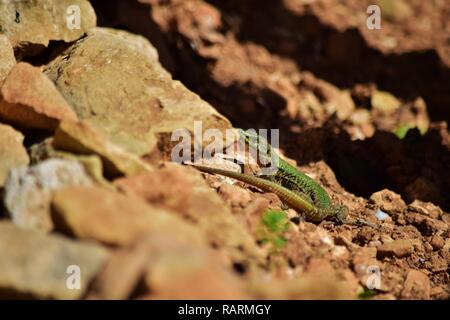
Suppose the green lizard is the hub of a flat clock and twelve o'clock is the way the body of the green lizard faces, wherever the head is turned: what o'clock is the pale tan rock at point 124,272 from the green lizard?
The pale tan rock is roughly at 10 o'clock from the green lizard.

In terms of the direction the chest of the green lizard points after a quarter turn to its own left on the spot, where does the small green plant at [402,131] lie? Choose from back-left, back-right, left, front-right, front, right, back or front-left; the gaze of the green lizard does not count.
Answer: back-left

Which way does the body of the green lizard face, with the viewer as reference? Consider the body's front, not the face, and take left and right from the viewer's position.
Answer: facing to the left of the viewer

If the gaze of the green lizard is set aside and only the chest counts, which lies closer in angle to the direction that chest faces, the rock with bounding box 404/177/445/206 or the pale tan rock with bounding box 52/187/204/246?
the pale tan rock

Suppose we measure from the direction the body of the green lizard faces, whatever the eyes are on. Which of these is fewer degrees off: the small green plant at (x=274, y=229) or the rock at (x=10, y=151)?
the rock

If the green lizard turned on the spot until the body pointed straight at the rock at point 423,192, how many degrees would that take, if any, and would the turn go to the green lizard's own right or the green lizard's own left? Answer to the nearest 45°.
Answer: approximately 135° to the green lizard's own right

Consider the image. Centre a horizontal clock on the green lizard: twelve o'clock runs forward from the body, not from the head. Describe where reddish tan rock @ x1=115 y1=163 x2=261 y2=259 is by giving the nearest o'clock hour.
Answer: The reddish tan rock is roughly at 10 o'clock from the green lizard.

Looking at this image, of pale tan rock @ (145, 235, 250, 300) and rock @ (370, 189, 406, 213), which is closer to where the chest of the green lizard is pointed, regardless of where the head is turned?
the pale tan rock

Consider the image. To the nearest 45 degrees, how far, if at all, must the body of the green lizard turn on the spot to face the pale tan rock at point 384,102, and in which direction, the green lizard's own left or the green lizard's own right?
approximately 135° to the green lizard's own right
